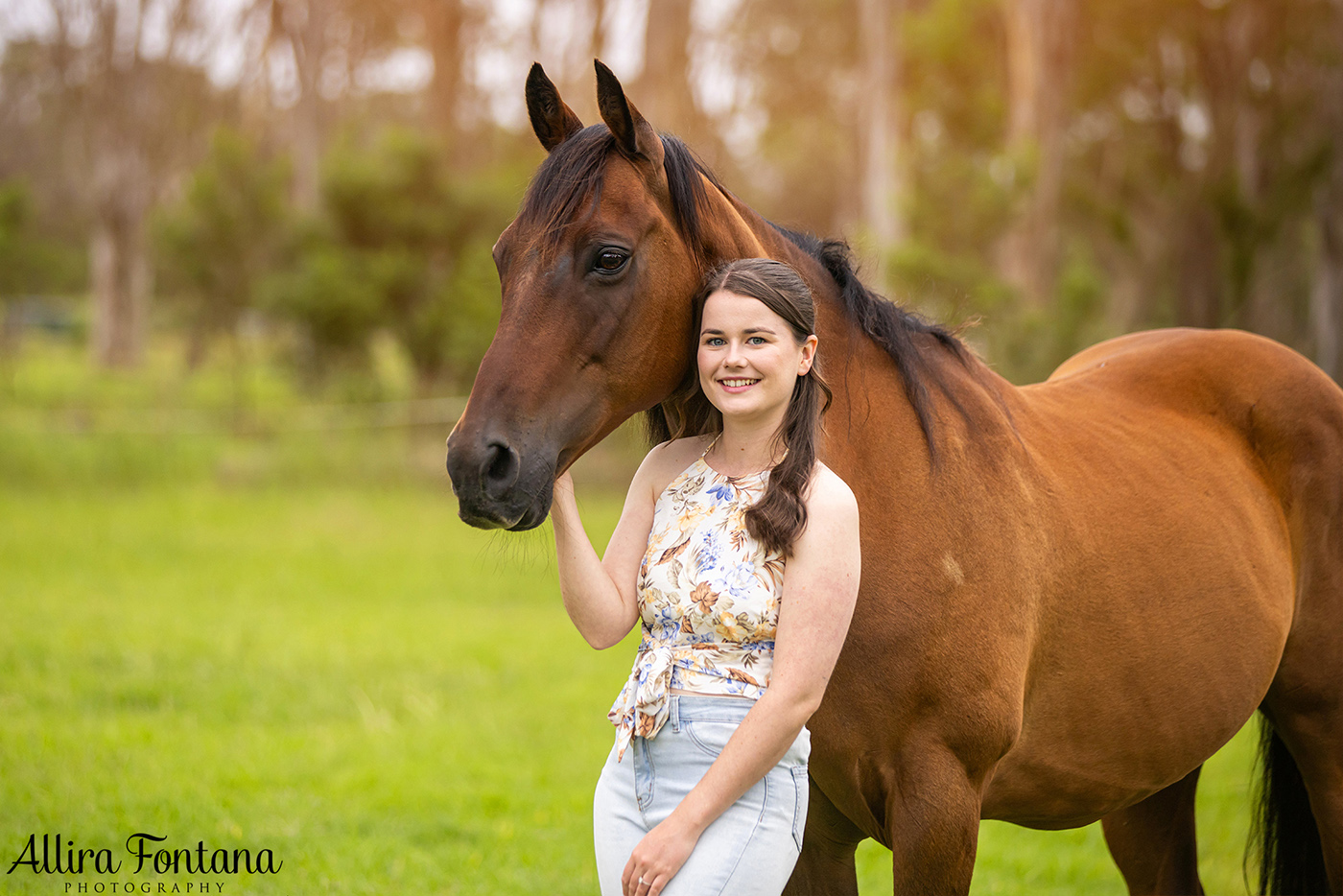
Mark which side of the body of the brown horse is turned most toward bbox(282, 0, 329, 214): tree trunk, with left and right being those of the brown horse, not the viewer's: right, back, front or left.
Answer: right

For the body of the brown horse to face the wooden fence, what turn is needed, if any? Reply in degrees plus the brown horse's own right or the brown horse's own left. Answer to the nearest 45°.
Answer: approximately 90° to the brown horse's own right

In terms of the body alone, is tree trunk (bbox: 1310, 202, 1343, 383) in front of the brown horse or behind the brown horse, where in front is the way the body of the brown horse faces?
behind

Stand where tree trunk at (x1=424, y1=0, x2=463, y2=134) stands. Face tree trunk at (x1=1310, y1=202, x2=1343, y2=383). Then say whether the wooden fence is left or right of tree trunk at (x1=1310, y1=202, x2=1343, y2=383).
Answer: right

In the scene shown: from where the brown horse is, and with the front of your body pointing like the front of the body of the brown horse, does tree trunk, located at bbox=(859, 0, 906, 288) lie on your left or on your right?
on your right

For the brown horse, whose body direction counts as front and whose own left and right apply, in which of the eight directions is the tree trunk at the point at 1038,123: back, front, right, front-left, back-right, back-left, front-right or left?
back-right

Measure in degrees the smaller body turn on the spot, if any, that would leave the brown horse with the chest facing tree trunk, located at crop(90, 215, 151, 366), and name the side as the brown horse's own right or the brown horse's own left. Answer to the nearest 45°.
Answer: approximately 90° to the brown horse's own right

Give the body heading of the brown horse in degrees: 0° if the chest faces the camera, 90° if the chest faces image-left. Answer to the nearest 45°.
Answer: approximately 45°

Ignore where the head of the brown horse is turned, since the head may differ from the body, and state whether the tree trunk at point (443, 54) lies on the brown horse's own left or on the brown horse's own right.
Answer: on the brown horse's own right
